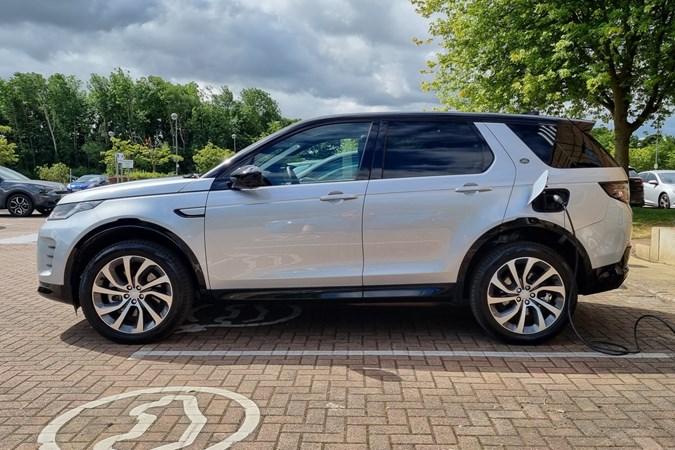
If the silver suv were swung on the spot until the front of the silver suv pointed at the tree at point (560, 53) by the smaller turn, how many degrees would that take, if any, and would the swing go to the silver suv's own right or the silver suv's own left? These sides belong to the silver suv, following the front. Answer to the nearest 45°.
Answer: approximately 135° to the silver suv's own right

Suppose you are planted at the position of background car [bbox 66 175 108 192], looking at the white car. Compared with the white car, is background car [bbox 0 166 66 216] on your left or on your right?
right

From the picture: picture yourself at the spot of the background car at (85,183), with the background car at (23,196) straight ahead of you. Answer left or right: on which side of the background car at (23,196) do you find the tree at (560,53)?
left

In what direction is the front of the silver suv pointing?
to the viewer's left

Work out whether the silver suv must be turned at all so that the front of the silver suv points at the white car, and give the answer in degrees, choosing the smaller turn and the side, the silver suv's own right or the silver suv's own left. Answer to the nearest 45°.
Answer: approximately 135° to the silver suv's own right
